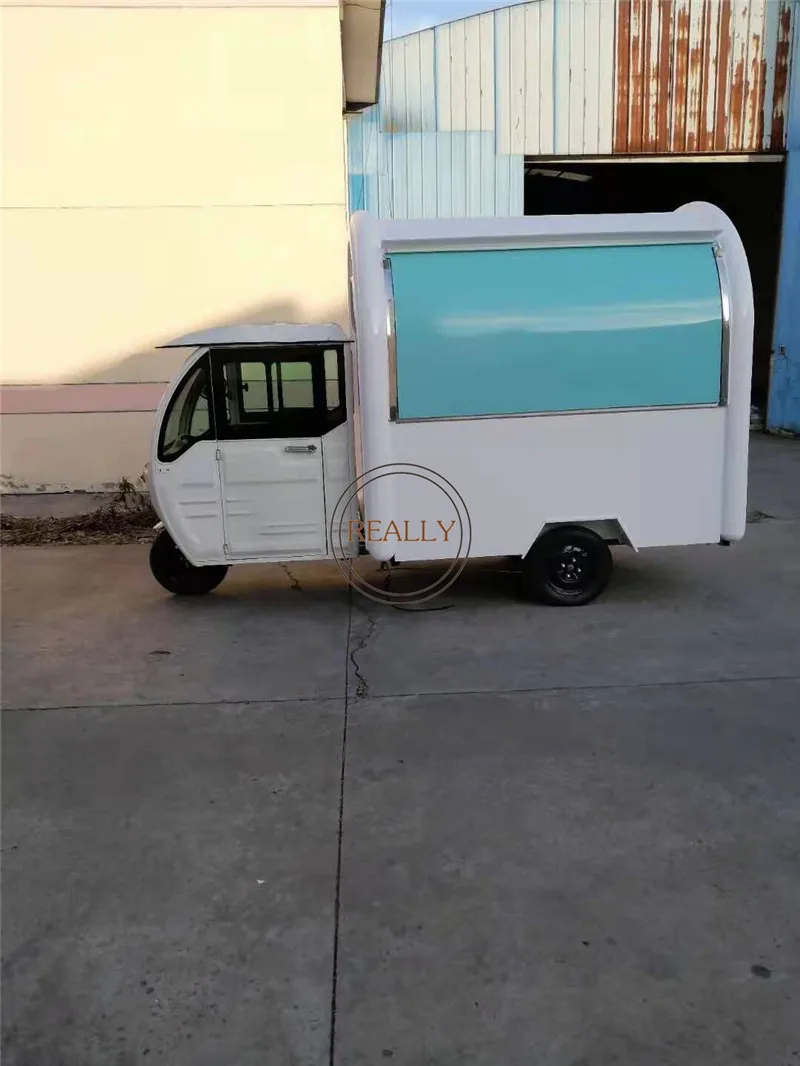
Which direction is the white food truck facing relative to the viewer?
to the viewer's left
